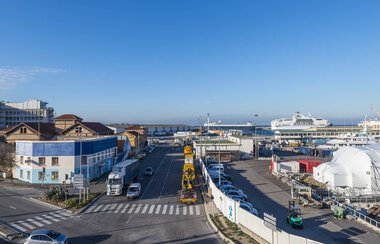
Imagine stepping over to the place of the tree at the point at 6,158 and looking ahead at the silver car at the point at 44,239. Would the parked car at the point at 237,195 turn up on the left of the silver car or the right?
left

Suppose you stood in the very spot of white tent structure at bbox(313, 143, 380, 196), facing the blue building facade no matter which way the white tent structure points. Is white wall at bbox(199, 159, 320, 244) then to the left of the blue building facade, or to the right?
left

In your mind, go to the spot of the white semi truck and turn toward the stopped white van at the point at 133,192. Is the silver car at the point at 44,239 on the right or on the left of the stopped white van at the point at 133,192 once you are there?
right

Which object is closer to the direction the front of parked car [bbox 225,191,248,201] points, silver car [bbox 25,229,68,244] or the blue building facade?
the silver car

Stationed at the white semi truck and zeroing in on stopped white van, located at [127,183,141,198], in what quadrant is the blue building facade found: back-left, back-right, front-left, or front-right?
back-right
